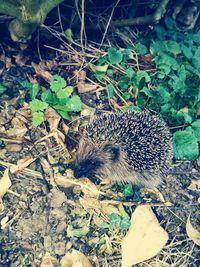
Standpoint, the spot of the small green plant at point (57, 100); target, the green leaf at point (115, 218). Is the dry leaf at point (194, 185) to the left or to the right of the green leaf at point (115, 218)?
left

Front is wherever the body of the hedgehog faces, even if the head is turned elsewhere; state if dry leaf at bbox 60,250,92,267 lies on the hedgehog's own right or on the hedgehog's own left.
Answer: on the hedgehog's own left

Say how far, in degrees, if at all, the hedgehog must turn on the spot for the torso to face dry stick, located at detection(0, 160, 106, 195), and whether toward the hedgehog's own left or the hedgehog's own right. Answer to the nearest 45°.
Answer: approximately 45° to the hedgehog's own left

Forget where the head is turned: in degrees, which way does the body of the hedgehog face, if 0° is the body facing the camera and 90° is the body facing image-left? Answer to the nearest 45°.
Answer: approximately 90°

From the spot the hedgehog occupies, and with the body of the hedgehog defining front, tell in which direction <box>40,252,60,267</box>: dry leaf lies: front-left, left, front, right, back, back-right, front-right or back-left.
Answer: left

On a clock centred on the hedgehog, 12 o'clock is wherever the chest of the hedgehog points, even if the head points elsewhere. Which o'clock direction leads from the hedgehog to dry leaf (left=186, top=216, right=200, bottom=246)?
The dry leaf is roughly at 7 o'clock from the hedgehog.

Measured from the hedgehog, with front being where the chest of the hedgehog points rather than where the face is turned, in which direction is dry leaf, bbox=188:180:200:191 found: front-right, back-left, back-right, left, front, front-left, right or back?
back

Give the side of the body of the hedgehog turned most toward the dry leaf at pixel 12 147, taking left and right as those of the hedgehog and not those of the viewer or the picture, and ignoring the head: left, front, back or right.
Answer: front

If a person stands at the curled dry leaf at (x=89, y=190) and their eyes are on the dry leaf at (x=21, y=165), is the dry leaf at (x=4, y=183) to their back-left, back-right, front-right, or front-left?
front-left

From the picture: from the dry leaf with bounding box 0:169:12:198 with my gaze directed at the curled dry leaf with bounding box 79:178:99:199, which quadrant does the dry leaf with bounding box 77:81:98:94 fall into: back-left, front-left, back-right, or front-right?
front-left

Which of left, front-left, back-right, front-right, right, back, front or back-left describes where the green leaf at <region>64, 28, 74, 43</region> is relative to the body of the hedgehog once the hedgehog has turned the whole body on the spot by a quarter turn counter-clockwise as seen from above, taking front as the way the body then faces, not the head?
back-right

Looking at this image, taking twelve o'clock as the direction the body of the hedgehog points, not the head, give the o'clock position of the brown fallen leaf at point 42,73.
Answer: The brown fallen leaf is roughly at 1 o'clock from the hedgehog.

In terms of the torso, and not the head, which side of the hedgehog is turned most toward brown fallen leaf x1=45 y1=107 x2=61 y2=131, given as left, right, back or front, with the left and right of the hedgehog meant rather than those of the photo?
right

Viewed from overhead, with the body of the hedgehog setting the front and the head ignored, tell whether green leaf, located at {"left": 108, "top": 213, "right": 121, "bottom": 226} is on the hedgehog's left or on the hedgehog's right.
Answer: on the hedgehog's left

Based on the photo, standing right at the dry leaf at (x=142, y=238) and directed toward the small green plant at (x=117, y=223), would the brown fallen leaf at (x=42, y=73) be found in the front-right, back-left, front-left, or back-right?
front-right
